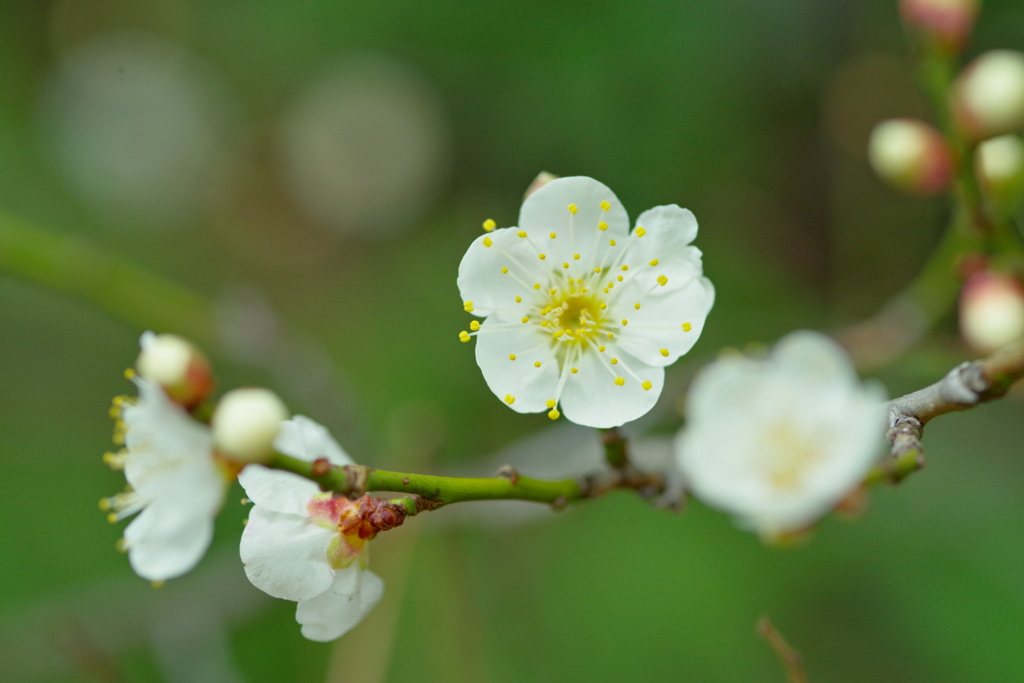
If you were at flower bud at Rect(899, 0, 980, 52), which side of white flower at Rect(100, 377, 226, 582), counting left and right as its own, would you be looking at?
back

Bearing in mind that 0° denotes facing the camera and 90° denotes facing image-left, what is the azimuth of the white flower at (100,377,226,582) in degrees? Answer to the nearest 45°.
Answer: approximately 90°

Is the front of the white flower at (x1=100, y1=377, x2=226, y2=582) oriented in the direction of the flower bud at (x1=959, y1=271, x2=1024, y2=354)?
no

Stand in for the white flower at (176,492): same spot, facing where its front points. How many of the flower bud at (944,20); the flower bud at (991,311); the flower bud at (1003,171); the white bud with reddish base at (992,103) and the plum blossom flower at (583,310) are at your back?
5

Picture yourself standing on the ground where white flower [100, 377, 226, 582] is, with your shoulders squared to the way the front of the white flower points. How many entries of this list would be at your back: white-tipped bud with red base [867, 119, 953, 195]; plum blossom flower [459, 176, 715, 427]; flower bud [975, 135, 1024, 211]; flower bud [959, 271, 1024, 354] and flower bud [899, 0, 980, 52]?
5

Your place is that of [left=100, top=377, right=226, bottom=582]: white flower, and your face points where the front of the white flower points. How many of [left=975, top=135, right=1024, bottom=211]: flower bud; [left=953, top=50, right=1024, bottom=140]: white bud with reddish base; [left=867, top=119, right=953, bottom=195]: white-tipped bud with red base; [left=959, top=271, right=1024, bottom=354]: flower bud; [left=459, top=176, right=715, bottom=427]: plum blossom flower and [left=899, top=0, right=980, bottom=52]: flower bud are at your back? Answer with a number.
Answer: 6

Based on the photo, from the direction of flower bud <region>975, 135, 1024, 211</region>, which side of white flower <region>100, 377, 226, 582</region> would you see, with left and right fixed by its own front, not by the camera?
back

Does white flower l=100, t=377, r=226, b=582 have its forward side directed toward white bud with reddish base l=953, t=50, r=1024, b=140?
no

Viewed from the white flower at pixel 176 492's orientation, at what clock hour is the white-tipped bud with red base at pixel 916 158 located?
The white-tipped bud with red base is roughly at 6 o'clock from the white flower.

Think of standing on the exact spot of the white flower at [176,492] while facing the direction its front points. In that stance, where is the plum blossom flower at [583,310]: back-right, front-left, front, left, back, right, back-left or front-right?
back
